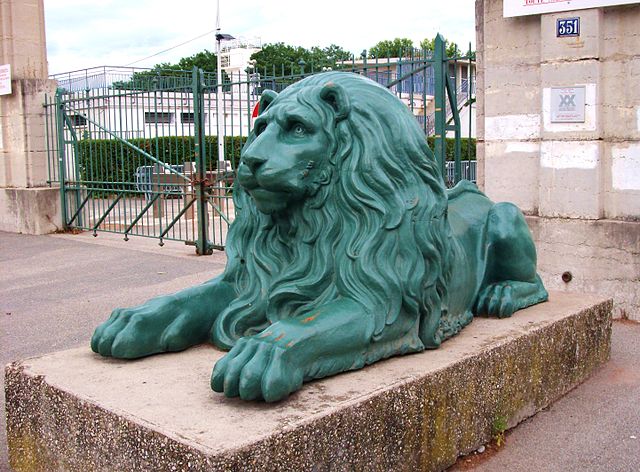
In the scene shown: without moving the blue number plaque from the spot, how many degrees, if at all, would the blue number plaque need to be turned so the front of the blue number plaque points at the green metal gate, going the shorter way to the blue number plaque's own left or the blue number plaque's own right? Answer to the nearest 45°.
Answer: approximately 135° to the blue number plaque's own right

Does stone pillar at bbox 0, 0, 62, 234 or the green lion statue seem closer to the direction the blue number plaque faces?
the green lion statue

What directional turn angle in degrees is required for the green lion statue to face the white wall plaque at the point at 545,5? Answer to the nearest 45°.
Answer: approximately 180°

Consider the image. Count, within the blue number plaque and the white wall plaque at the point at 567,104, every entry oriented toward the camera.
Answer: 2

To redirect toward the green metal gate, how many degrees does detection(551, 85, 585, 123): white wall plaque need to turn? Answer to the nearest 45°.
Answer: approximately 135° to its right

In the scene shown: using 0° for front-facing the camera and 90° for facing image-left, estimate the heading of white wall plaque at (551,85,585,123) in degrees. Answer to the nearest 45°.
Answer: approximately 0°

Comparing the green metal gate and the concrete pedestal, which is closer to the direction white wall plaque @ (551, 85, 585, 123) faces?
the concrete pedestal

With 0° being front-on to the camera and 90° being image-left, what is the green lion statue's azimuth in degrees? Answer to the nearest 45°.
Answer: approximately 45°
